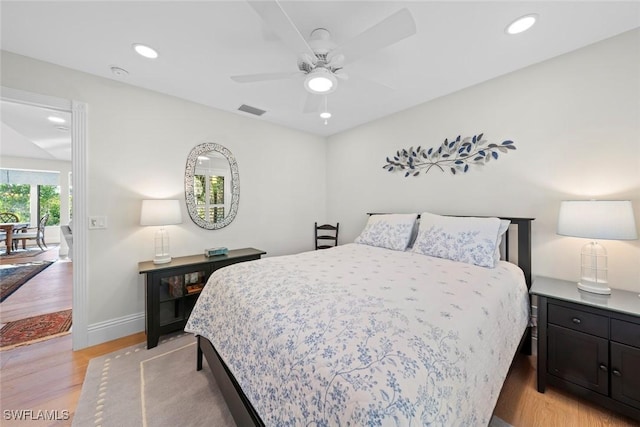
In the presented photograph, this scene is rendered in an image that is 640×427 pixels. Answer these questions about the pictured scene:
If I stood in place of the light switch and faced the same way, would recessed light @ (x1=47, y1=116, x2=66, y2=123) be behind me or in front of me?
behind

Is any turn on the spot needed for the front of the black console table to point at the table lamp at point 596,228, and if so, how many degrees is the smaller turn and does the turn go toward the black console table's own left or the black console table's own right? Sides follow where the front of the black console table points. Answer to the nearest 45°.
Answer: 0° — it already faces it

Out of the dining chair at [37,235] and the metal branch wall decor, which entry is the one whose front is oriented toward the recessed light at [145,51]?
the metal branch wall decor

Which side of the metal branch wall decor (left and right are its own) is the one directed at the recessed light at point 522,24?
left

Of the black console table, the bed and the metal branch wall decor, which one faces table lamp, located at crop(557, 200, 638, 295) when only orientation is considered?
the black console table

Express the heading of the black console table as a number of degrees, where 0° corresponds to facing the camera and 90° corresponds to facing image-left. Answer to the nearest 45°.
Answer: approximately 315°

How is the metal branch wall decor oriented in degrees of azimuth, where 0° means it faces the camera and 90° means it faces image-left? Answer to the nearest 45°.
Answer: approximately 45°

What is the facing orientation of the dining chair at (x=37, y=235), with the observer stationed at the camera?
facing to the left of the viewer

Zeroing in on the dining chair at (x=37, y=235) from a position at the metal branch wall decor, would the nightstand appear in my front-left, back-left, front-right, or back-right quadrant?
back-left

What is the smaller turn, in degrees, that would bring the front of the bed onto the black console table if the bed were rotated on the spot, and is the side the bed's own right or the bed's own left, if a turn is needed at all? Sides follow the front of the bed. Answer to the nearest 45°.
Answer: approximately 90° to the bed's own right
